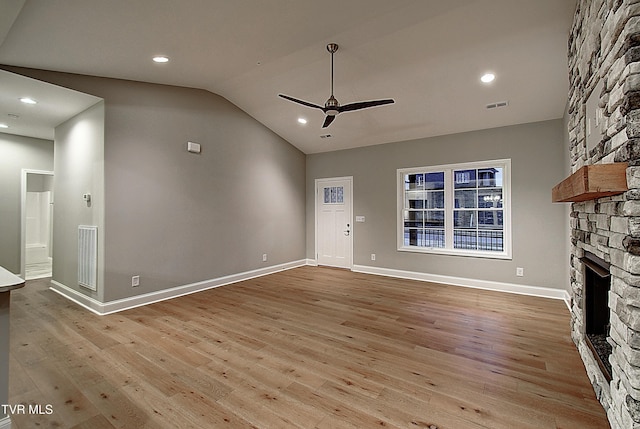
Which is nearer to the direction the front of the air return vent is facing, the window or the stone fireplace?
the stone fireplace

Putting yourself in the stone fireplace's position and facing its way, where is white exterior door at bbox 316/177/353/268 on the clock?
The white exterior door is roughly at 1 o'clock from the stone fireplace.

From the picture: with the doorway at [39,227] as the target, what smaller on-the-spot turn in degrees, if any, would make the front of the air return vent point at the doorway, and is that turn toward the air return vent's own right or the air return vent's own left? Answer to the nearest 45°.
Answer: approximately 135° to the air return vent's own right

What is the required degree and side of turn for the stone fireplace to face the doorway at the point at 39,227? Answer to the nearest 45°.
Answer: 0° — it already faces it

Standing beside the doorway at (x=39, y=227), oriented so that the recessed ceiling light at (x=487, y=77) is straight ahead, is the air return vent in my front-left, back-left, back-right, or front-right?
front-right

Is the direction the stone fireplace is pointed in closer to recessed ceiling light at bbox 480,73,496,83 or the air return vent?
the air return vent

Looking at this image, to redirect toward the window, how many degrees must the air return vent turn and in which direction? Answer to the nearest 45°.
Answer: approximately 90° to its left

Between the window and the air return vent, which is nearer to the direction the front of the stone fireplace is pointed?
the air return vent

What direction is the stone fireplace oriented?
to the viewer's left
